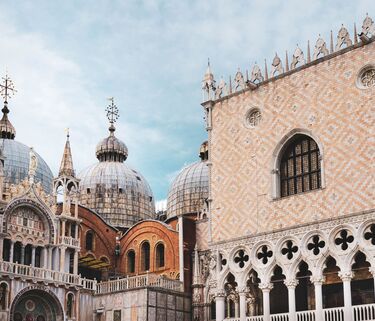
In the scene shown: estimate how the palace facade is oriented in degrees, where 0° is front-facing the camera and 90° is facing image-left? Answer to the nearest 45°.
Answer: approximately 45°
